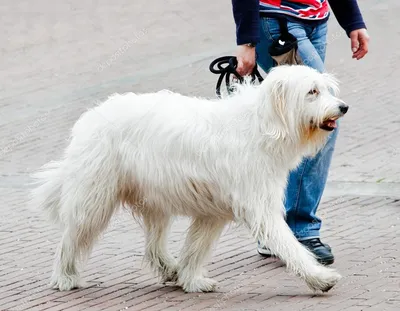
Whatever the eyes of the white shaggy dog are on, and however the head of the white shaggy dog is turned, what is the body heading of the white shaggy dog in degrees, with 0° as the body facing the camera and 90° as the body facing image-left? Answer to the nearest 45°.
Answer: approximately 270°

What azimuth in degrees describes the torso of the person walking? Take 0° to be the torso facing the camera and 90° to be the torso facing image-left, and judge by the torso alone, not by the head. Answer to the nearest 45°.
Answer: approximately 315°

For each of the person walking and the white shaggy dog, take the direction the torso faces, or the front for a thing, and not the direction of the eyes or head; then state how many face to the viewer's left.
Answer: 0

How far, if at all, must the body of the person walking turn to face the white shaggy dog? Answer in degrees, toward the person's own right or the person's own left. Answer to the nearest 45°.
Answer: approximately 90° to the person's own right
